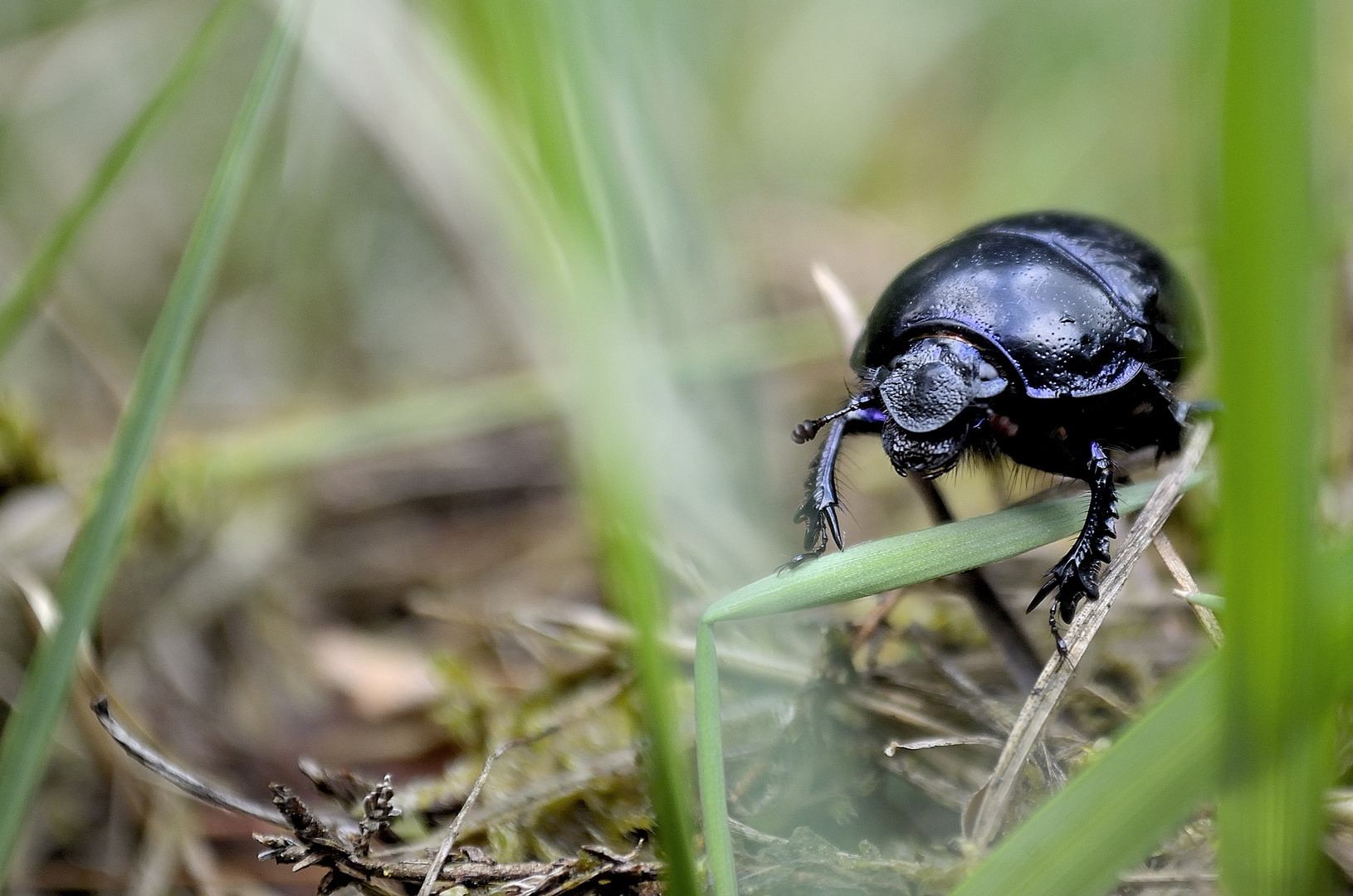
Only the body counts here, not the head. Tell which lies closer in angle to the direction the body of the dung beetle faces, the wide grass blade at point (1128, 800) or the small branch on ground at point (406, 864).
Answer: the small branch on ground

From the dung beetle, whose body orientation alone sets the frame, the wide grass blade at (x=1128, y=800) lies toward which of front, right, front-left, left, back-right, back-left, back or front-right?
front-left

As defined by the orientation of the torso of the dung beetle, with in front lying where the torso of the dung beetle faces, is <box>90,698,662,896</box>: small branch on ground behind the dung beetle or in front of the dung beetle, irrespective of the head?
in front

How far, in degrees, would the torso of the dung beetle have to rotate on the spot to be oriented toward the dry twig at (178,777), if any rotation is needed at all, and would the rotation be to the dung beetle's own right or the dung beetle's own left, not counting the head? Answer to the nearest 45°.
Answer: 0° — it already faces it

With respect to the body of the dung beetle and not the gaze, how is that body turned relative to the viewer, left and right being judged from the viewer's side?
facing the viewer and to the left of the viewer

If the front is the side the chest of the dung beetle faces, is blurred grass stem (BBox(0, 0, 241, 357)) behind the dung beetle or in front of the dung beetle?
in front
